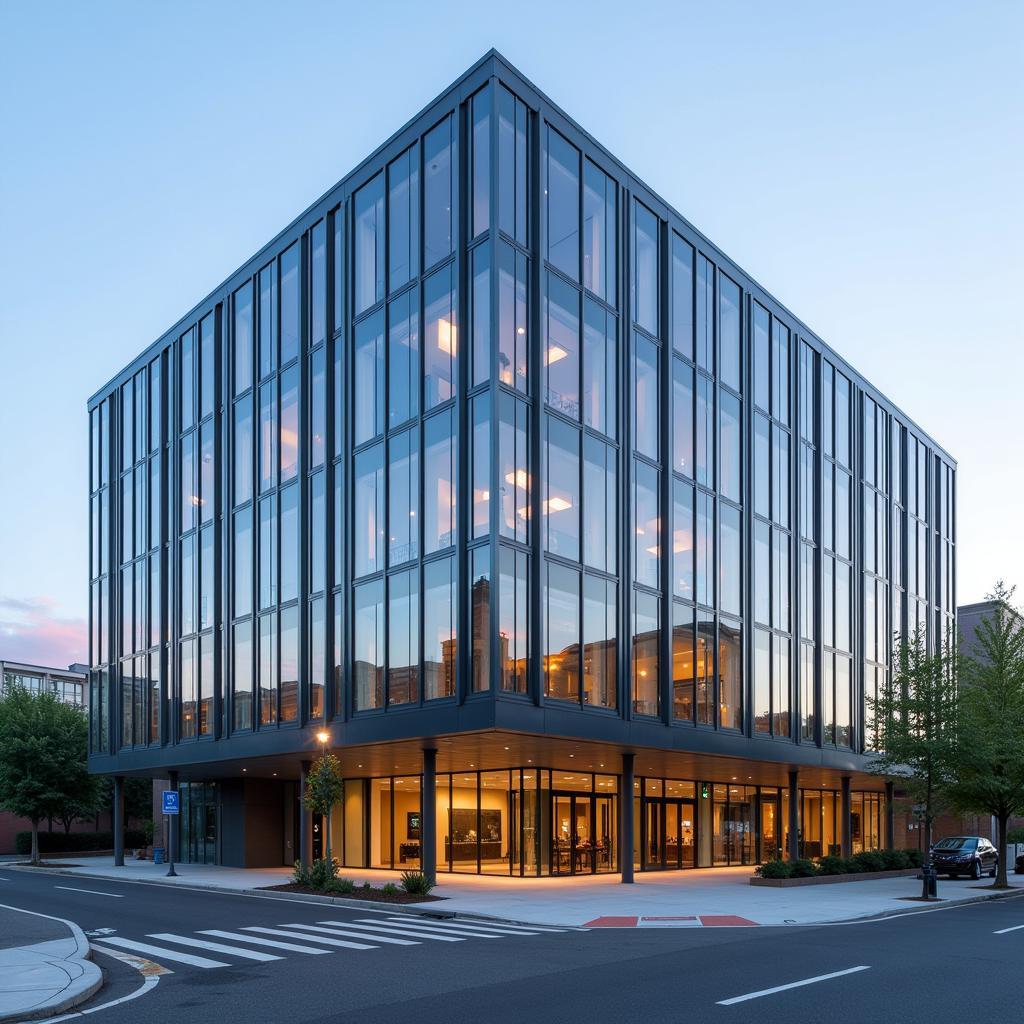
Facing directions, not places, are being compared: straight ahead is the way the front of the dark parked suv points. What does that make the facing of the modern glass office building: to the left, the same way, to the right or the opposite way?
to the left

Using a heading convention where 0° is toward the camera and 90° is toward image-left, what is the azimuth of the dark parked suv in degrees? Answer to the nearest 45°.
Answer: approximately 45°

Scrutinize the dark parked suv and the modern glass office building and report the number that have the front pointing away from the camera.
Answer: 0

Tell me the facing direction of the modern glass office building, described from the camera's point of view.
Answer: facing the viewer and to the right of the viewer

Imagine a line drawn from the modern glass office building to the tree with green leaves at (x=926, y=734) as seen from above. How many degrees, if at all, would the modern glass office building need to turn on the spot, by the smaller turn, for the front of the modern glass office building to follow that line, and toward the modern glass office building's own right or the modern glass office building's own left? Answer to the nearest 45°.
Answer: approximately 45° to the modern glass office building's own left
